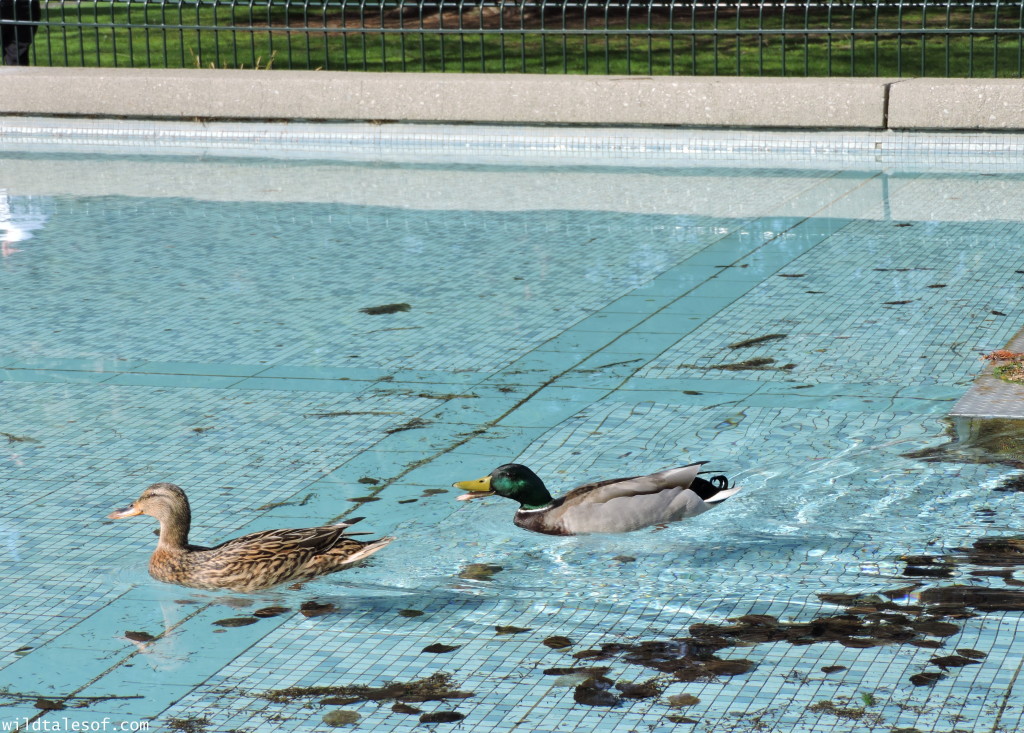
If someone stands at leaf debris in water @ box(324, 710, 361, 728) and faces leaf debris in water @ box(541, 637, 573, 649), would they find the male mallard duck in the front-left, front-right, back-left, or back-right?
front-left

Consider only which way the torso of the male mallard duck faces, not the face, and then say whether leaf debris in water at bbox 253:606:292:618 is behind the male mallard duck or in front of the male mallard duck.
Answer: in front

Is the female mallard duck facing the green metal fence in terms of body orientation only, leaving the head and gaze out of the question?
no

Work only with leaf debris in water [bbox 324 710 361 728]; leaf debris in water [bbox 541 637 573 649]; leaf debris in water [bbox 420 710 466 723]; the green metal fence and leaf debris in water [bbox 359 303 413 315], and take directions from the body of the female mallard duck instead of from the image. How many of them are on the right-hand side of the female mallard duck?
2

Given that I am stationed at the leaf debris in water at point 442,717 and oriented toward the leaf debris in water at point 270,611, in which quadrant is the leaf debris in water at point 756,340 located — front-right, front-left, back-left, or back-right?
front-right

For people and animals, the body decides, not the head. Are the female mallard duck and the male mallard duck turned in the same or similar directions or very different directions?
same or similar directions

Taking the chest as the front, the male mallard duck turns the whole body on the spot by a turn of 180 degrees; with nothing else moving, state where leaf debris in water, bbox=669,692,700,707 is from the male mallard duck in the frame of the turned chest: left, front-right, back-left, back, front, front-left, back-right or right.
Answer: right

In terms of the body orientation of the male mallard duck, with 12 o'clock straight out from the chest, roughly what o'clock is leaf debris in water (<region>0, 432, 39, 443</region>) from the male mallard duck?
The leaf debris in water is roughly at 1 o'clock from the male mallard duck.

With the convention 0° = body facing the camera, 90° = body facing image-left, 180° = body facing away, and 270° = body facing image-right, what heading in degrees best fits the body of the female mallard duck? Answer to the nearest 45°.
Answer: approximately 90°

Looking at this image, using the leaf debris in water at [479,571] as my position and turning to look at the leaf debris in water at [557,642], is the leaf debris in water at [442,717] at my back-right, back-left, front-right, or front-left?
front-right

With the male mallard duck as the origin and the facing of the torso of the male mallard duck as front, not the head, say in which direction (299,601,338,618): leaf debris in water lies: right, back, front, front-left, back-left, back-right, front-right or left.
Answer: front-left

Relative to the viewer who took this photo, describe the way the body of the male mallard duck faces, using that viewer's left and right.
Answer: facing to the left of the viewer
